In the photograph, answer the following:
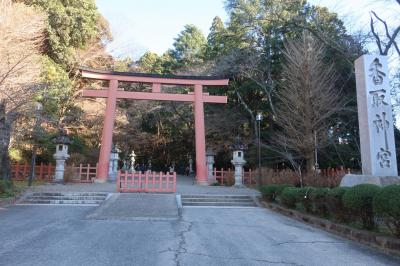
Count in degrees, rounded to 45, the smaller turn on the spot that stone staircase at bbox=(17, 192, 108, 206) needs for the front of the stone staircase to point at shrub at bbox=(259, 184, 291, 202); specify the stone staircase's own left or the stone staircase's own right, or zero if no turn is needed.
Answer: approximately 45° to the stone staircase's own left

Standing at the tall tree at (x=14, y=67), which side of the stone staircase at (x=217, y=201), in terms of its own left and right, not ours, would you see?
right

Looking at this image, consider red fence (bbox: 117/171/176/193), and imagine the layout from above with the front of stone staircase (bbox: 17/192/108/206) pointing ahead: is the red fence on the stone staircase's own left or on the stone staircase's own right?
on the stone staircase's own left

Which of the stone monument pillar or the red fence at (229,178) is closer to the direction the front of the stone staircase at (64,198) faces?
the stone monument pillar

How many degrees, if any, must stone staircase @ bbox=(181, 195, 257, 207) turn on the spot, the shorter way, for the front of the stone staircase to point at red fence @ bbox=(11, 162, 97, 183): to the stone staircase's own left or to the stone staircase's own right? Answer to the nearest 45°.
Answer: approximately 135° to the stone staircase's own right

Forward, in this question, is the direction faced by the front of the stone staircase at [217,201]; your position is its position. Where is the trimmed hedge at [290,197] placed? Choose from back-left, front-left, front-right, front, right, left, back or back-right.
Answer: front-left

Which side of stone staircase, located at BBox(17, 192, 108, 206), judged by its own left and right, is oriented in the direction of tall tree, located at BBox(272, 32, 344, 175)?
left

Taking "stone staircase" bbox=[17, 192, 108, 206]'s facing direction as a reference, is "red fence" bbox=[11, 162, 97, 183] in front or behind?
behind

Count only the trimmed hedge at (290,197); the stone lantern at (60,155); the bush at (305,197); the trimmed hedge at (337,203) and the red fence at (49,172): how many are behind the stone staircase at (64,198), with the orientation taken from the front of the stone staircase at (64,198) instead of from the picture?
2

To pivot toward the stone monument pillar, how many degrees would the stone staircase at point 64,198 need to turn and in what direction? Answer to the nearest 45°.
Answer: approximately 45° to its left

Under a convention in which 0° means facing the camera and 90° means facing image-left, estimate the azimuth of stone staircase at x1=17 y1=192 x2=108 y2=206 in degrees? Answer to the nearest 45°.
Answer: approximately 0°

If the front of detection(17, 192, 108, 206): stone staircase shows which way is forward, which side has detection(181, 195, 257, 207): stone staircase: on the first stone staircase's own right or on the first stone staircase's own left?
on the first stone staircase's own left

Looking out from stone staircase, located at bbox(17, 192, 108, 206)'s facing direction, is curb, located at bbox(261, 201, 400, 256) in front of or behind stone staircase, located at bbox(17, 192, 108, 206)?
in front

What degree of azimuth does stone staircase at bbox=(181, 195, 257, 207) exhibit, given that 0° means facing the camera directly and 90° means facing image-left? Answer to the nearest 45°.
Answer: approximately 0°

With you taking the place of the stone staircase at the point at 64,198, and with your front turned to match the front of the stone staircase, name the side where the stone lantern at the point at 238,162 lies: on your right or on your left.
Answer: on your left

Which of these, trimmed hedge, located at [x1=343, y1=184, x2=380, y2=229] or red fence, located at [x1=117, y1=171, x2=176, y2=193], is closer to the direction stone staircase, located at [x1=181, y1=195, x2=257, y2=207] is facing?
the trimmed hedge
